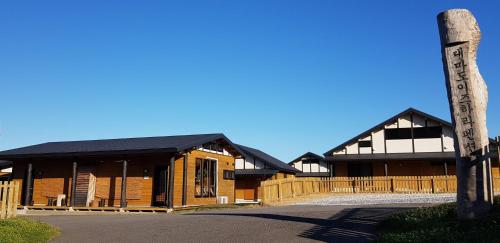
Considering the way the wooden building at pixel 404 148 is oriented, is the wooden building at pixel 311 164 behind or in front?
behind

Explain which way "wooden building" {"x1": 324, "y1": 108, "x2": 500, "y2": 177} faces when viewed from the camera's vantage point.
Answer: facing the viewer

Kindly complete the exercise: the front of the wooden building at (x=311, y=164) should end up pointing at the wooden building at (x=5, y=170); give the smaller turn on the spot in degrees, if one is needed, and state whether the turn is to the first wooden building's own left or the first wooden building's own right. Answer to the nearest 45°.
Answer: approximately 45° to the first wooden building's own right

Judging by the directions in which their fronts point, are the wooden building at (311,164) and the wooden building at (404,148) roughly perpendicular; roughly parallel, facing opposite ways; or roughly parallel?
roughly parallel

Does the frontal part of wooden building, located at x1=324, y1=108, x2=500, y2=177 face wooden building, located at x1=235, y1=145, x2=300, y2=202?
no

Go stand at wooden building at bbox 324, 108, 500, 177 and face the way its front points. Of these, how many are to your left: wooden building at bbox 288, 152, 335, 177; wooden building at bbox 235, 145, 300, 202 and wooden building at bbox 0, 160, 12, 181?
0

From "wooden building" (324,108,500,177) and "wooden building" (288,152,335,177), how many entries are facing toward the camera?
2

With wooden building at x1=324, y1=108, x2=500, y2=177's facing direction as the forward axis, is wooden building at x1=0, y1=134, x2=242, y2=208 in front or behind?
in front

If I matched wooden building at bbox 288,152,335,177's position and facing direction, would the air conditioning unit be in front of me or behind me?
in front

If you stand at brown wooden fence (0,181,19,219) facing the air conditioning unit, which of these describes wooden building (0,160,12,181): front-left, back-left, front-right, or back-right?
front-left

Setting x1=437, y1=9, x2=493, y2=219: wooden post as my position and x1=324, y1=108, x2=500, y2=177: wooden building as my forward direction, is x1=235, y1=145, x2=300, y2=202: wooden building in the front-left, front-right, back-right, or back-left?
front-left

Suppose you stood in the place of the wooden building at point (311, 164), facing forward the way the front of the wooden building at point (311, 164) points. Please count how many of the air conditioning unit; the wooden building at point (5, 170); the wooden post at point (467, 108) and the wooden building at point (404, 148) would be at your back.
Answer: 0

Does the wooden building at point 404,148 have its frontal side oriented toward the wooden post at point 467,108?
yes

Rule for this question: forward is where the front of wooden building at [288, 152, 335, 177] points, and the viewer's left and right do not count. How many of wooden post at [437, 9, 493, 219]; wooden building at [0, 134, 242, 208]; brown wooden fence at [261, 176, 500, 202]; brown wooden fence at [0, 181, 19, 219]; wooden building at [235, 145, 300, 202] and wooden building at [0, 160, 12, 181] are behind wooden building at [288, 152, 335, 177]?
0

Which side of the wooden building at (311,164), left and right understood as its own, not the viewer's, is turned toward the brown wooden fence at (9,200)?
front

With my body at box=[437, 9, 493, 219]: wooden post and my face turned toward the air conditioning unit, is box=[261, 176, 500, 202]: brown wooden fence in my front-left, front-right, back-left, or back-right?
front-right

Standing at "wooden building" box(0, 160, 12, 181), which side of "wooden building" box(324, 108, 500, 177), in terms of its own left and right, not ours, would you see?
right
